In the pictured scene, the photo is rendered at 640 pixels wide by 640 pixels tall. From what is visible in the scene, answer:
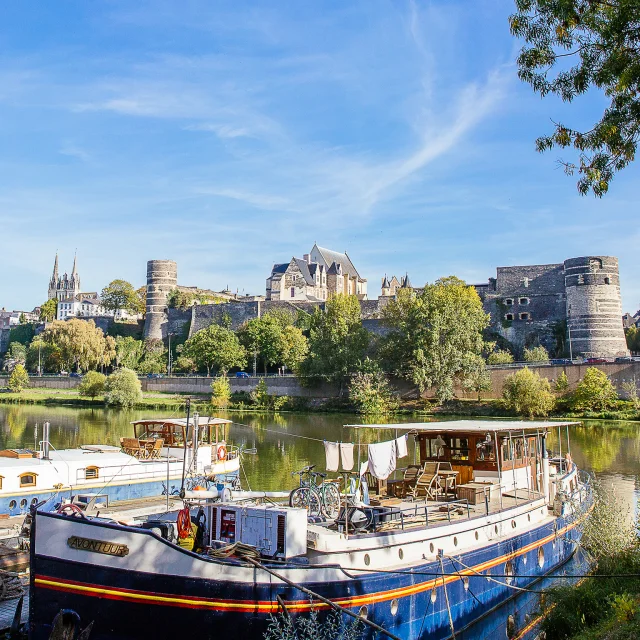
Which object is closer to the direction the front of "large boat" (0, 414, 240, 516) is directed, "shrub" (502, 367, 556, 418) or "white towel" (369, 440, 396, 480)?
the white towel

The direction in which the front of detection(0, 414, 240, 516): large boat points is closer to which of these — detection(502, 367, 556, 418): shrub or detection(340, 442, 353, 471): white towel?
the white towel
